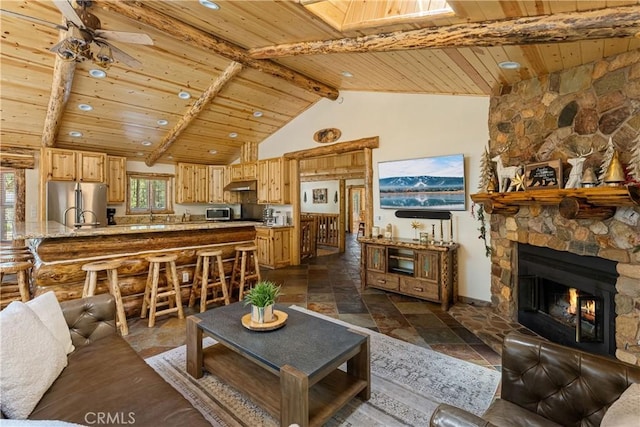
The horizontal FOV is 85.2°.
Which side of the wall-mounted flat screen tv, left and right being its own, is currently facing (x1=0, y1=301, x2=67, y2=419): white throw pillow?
front

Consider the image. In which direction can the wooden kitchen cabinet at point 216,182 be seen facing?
toward the camera

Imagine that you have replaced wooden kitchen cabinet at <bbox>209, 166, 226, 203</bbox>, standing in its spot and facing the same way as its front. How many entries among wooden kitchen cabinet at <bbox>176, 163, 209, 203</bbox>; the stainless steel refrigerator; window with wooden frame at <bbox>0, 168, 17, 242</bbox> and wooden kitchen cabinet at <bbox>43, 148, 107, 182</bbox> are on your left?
0

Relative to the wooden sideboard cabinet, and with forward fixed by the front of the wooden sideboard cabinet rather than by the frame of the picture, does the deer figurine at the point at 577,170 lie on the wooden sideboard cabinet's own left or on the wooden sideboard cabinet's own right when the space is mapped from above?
on the wooden sideboard cabinet's own left

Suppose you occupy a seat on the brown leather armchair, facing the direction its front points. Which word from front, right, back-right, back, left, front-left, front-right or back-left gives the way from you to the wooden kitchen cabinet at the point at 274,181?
right

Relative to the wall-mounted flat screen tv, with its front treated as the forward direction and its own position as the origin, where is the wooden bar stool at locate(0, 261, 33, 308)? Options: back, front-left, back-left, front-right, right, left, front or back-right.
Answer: front

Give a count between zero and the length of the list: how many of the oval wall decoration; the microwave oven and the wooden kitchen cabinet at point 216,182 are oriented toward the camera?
3

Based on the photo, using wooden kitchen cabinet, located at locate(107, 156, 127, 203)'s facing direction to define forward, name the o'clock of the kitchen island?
The kitchen island is roughly at 12 o'clock from the wooden kitchen cabinet.

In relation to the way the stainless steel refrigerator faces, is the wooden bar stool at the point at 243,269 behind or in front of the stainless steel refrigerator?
in front

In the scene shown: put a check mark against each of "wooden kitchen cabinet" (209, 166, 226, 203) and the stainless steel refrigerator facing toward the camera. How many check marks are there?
2

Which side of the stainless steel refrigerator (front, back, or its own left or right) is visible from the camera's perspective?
front

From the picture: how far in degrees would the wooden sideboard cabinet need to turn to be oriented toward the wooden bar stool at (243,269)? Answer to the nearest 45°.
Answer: approximately 45° to its right

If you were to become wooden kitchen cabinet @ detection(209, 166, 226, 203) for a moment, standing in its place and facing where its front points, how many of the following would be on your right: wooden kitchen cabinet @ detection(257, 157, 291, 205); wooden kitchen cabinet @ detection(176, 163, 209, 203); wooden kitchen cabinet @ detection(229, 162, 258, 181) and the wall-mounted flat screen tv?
1

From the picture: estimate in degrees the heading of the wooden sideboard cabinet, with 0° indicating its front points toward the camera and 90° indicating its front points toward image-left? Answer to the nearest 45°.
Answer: approximately 45°

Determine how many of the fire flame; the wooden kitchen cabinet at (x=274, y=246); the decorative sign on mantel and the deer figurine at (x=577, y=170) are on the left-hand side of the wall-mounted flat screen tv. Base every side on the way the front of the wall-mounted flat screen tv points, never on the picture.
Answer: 3

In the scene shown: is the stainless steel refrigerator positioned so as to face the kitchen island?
yes

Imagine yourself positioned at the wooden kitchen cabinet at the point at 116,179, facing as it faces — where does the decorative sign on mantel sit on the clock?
The decorative sign on mantel is roughly at 11 o'clock from the wooden kitchen cabinet.

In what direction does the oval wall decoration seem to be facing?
toward the camera
